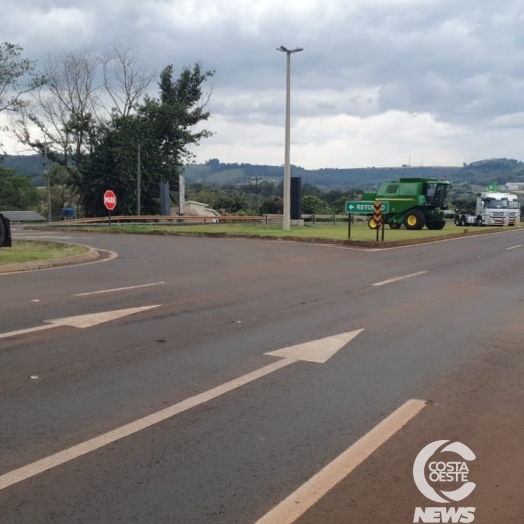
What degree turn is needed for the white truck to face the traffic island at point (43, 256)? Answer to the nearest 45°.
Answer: approximately 45° to its right

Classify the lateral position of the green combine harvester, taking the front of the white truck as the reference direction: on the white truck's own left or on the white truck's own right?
on the white truck's own right
